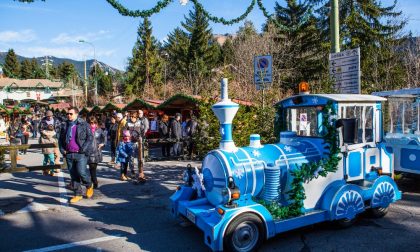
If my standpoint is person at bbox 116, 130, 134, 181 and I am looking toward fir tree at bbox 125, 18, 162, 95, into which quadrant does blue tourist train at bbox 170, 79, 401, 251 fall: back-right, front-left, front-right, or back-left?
back-right

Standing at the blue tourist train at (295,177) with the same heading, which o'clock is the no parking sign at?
The no parking sign is roughly at 4 o'clock from the blue tourist train.

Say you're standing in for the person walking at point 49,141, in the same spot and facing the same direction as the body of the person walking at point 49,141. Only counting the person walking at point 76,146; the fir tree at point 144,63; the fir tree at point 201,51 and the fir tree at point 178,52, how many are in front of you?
1

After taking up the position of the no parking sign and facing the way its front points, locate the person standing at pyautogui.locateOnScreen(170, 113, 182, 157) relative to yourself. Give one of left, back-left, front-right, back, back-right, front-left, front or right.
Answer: back-right

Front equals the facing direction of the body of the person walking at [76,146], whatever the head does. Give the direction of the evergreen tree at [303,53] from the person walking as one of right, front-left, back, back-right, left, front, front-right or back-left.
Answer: back

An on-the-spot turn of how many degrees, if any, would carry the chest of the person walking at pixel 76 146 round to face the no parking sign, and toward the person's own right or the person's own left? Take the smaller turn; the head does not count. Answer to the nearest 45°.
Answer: approximately 135° to the person's own left

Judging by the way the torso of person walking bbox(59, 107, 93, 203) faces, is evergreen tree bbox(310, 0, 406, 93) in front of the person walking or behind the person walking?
behind

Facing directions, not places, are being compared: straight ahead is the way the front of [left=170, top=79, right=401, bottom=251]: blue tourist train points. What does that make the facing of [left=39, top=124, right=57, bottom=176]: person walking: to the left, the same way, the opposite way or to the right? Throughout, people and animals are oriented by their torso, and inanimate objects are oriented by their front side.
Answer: to the left

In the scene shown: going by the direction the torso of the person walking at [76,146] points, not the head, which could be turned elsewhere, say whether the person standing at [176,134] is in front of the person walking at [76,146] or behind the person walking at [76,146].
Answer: behind

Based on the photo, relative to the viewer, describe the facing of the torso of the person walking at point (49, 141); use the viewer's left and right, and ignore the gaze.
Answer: facing the viewer

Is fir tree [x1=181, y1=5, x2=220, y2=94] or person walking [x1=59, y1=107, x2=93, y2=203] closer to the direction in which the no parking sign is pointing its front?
the person walking

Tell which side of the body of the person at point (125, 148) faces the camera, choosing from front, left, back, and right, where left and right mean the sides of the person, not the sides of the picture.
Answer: front

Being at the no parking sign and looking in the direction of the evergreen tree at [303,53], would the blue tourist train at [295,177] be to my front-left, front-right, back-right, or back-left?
back-right
